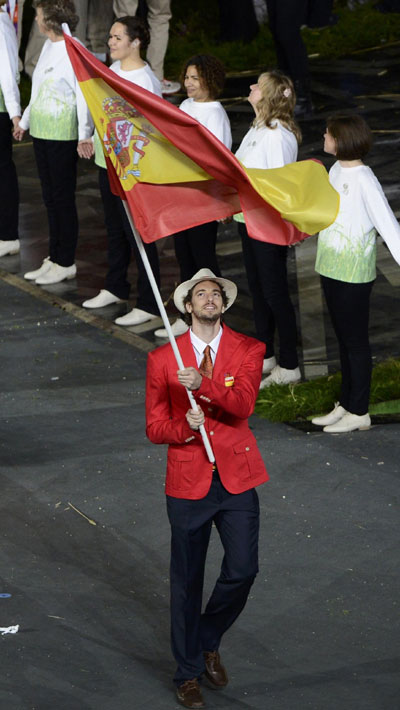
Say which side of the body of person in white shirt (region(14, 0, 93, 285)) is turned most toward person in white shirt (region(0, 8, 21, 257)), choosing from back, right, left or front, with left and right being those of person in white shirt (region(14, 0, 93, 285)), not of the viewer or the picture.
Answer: right

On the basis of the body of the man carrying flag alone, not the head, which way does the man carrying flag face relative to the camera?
toward the camera

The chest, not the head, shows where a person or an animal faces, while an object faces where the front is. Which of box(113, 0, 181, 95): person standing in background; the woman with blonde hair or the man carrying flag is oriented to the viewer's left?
the woman with blonde hair

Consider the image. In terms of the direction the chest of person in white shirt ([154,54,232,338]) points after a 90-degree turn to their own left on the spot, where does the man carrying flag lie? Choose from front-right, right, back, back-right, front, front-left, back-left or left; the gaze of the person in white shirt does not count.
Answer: front-right

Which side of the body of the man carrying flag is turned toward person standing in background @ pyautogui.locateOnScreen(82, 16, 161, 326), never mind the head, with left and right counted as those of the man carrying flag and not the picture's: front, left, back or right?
back

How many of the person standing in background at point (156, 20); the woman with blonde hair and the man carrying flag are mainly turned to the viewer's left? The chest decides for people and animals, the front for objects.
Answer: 1

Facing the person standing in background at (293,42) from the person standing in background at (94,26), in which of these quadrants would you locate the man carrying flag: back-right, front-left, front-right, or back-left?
front-right

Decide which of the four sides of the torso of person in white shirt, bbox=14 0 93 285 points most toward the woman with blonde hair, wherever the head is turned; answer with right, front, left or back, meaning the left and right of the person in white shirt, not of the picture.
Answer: left

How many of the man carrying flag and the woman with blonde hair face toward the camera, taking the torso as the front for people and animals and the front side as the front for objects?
1

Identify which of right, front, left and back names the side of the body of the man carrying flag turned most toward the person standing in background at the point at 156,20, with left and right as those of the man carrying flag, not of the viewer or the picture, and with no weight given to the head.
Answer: back

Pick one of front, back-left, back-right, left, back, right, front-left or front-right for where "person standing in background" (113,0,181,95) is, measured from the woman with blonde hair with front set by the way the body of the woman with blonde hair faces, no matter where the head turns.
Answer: right

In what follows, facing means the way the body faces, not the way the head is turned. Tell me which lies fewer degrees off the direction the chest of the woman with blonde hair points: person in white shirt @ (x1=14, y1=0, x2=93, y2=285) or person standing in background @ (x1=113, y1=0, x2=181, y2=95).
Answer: the person in white shirt

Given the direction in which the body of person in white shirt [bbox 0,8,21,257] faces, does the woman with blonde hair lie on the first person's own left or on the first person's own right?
on the first person's own left

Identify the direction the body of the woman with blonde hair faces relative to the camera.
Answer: to the viewer's left

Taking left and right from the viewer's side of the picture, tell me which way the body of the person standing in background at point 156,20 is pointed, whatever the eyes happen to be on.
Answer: facing the viewer and to the right of the viewer
